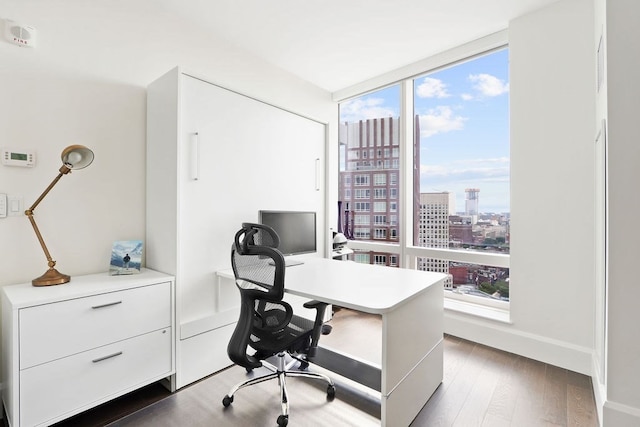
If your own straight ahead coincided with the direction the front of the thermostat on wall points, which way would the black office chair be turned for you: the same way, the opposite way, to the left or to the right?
to the left

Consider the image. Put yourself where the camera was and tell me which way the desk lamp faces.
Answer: facing the viewer and to the right of the viewer

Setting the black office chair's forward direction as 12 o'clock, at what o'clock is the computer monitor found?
The computer monitor is roughly at 11 o'clock from the black office chair.

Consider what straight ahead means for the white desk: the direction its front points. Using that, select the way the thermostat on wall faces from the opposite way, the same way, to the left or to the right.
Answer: to the left

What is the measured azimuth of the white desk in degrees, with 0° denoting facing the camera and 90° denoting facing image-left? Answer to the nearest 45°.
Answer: approximately 45°

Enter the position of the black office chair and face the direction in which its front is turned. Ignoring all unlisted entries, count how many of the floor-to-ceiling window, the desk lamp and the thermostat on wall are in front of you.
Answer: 1

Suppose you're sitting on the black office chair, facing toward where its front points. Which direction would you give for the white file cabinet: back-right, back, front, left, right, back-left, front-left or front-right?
back-left

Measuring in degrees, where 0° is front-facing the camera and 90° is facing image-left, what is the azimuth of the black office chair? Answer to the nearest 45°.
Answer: approximately 225°

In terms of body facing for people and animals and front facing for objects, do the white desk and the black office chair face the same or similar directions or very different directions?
very different directions

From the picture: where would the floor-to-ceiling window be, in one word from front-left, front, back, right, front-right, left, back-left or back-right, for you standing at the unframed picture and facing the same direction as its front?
left
